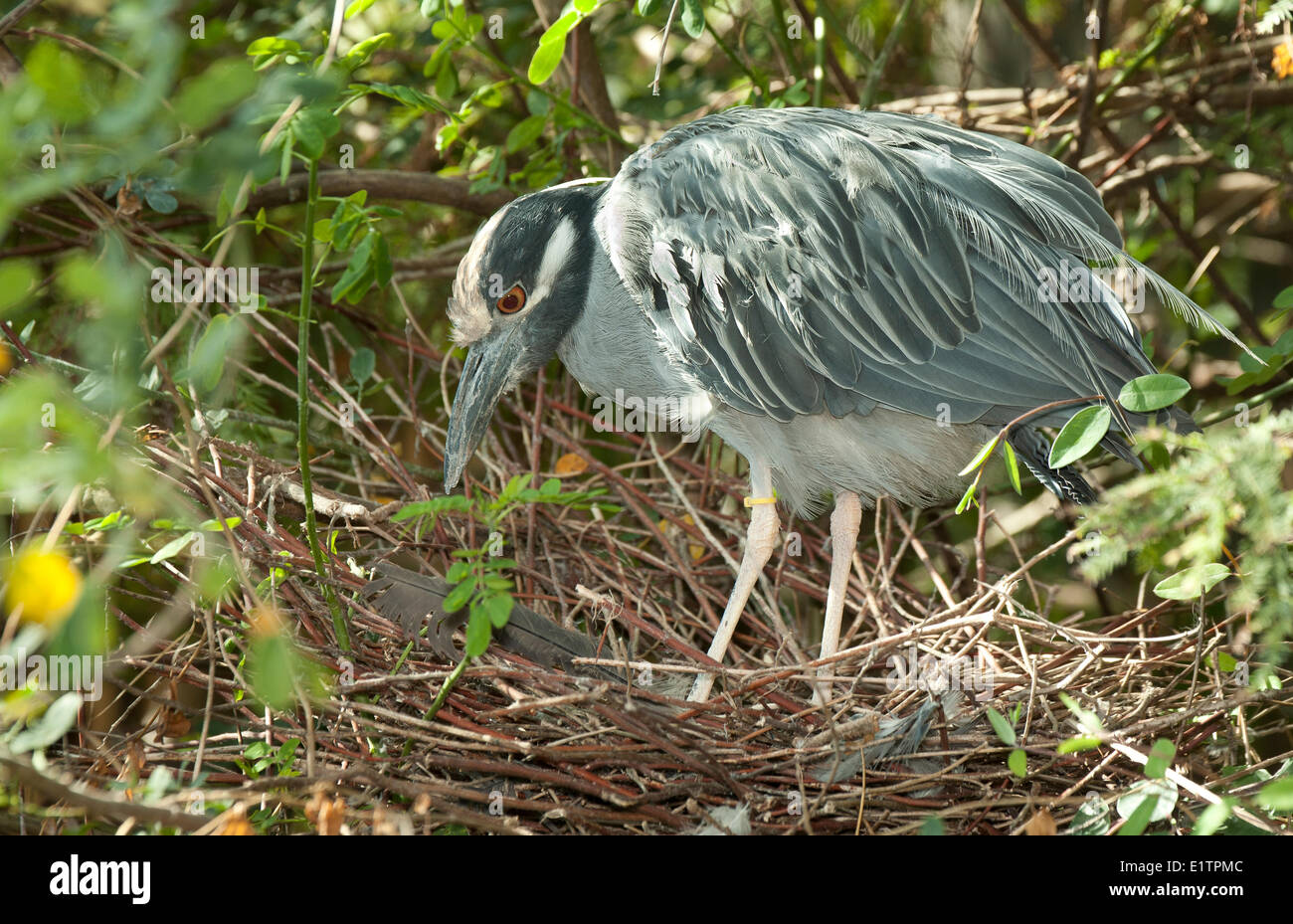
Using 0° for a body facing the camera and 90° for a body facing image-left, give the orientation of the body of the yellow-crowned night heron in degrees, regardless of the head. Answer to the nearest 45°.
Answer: approximately 90°

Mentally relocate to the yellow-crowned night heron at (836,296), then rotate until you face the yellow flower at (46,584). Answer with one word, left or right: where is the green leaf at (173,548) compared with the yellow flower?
right
